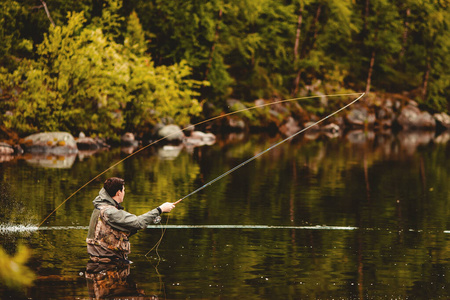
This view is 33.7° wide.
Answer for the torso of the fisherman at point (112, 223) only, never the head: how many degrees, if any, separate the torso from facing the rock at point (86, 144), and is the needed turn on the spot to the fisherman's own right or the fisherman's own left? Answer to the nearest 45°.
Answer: approximately 45° to the fisherman's own left

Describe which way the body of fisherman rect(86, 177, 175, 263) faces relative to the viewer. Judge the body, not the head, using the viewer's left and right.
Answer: facing away from the viewer and to the right of the viewer

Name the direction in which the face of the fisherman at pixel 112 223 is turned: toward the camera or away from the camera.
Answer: away from the camera

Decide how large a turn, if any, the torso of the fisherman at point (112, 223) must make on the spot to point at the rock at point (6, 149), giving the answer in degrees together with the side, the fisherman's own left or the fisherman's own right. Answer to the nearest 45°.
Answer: approximately 45° to the fisherman's own left
